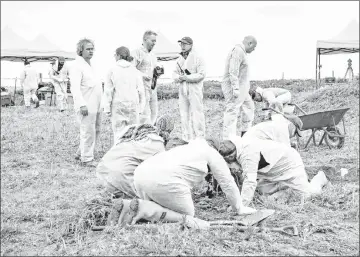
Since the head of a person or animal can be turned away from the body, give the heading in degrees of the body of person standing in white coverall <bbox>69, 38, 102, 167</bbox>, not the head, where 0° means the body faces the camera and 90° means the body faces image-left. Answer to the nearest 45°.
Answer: approximately 315°

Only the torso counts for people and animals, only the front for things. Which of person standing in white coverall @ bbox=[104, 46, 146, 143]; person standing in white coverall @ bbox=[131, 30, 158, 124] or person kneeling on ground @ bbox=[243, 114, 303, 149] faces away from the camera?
person standing in white coverall @ bbox=[104, 46, 146, 143]

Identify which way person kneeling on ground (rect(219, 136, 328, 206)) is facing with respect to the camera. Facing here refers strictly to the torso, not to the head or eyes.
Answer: to the viewer's left

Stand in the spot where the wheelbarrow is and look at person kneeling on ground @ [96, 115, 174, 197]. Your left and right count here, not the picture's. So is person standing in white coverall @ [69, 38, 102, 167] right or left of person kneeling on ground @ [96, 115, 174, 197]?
right
